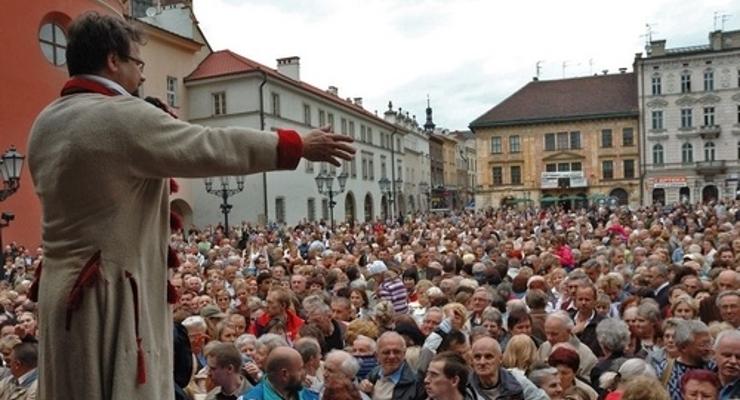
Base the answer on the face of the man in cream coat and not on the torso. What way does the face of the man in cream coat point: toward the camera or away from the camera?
away from the camera

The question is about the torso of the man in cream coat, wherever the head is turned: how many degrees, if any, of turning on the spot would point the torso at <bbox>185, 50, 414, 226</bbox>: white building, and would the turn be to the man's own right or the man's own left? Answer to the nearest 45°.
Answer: approximately 45° to the man's own left

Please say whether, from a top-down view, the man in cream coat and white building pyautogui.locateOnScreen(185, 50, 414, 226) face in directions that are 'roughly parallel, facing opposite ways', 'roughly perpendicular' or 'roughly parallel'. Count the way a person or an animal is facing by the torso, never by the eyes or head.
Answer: roughly perpendicular

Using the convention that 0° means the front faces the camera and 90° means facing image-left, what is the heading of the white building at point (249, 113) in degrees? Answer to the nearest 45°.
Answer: approximately 315°

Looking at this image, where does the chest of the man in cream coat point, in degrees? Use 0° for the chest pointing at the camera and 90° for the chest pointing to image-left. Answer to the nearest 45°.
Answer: approximately 225°

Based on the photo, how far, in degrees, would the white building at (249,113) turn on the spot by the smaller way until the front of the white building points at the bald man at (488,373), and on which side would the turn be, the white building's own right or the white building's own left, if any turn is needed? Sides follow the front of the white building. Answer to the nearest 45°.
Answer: approximately 45° to the white building's own right

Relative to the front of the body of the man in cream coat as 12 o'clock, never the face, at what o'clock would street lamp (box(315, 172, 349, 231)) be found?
The street lamp is roughly at 11 o'clock from the man in cream coat.
